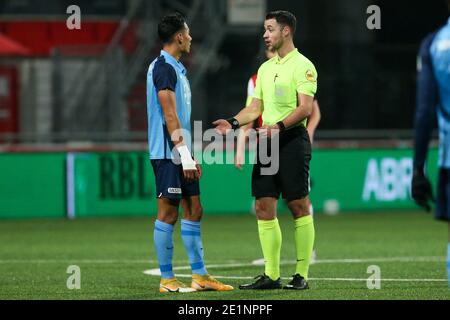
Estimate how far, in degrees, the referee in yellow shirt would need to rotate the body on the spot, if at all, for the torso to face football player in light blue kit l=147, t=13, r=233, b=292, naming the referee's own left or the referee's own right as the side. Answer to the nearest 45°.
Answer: approximately 45° to the referee's own right

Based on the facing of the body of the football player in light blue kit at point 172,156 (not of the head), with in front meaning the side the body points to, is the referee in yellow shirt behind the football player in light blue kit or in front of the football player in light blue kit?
in front

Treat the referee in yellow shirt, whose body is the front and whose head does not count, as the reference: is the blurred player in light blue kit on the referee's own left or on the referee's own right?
on the referee's own left

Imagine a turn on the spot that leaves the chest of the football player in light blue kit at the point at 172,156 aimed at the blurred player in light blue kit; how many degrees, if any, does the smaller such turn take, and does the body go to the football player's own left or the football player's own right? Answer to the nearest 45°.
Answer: approximately 45° to the football player's own right

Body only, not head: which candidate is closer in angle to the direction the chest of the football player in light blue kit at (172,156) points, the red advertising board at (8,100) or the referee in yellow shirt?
the referee in yellow shirt

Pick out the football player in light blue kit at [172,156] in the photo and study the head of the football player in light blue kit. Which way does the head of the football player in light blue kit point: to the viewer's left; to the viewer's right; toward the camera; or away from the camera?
to the viewer's right

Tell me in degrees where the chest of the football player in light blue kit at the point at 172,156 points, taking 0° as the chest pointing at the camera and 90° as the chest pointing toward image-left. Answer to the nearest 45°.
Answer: approximately 270°
